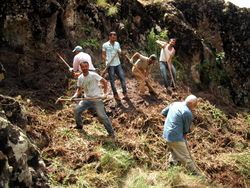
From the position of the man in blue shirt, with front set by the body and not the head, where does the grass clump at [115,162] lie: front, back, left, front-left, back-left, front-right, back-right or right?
back-left

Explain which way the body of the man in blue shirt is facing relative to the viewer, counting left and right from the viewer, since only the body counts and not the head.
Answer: facing away from the viewer and to the right of the viewer

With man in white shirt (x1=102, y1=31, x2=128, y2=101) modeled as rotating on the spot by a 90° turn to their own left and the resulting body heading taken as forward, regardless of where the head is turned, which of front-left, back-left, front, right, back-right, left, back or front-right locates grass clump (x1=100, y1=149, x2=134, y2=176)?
right

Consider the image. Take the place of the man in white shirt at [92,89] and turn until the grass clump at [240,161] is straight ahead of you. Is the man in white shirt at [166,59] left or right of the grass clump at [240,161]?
left

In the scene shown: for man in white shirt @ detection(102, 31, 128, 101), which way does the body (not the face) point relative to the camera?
toward the camera

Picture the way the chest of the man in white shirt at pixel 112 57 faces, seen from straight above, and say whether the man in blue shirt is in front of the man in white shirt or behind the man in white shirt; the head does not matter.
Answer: in front

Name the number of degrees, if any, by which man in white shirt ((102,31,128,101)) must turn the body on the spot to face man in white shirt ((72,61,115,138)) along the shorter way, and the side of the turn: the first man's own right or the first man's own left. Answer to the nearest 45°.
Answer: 0° — they already face them

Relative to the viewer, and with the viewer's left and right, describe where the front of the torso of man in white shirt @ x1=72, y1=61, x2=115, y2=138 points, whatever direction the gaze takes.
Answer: facing the viewer and to the left of the viewer

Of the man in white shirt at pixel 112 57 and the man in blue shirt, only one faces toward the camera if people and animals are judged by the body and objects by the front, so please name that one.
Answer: the man in white shirt

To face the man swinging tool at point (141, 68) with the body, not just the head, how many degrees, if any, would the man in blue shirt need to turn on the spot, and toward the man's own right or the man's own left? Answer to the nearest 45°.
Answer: approximately 45° to the man's own left

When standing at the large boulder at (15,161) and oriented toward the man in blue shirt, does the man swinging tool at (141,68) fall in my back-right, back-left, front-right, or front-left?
front-left

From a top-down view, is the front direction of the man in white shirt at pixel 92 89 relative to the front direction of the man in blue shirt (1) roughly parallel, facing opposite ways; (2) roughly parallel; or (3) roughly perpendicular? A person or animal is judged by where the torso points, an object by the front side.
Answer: roughly parallel, facing opposite ways

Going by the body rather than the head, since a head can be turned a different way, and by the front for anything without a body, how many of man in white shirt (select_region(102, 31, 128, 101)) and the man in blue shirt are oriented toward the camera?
1

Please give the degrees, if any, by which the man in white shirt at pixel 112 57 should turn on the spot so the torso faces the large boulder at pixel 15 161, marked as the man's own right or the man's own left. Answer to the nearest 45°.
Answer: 0° — they already face it

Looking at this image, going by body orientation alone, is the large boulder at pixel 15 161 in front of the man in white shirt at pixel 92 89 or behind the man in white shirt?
in front

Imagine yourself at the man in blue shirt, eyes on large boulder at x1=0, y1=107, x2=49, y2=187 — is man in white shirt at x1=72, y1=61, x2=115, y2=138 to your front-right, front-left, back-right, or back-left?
front-right
